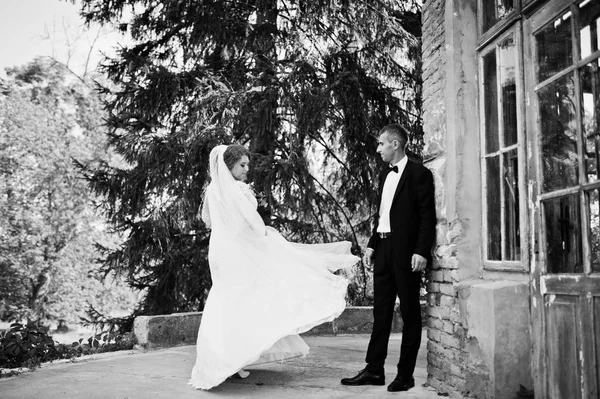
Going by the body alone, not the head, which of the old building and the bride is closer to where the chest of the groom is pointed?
the bride

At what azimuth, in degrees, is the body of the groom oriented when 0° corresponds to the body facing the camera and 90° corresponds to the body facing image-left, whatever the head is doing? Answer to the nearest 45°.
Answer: approximately 45°

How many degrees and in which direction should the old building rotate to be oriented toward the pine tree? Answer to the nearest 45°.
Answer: approximately 90° to its right

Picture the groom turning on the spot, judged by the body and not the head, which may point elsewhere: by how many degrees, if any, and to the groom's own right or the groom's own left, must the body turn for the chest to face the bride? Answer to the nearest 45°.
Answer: approximately 45° to the groom's own right

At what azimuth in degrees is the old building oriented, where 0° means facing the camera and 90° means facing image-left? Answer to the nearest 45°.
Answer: approximately 45°

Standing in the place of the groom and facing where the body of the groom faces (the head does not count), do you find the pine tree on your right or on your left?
on your right

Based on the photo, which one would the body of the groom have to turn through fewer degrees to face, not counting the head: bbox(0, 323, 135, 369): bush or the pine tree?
the bush

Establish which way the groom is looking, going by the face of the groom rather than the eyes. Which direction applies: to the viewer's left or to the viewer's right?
to the viewer's left

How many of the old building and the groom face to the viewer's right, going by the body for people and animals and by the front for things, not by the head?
0

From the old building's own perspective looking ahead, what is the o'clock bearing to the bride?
The bride is roughly at 2 o'clock from the old building.
